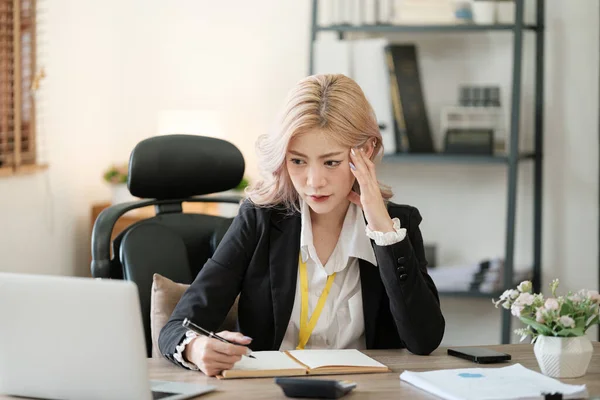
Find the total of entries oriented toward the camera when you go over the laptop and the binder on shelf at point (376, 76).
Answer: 1

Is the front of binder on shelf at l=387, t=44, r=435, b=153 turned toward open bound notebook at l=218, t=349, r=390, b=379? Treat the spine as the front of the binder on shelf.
yes

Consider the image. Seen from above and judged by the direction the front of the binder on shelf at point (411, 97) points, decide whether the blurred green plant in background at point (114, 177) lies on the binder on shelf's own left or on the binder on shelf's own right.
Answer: on the binder on shelf's own right

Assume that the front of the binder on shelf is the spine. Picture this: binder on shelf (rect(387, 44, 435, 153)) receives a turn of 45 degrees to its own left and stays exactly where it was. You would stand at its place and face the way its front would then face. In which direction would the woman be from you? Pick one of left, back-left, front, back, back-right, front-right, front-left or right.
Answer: front-right

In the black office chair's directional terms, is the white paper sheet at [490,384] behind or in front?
in front

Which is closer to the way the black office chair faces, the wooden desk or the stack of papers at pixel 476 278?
the wooden desk

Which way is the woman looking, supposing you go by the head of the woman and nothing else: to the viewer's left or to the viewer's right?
to the viewer's left

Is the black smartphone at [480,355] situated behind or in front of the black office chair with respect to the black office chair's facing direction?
in front

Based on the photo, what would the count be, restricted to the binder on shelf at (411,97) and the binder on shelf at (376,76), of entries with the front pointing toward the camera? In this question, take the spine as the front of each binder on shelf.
2

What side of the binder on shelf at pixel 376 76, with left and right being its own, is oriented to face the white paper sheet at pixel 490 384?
front
